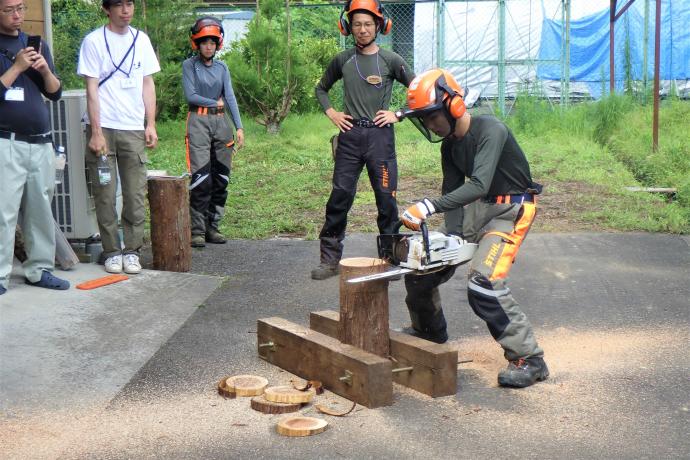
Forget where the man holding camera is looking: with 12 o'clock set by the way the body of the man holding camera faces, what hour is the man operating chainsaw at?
The man operating chainsaw is roughly at 12 o'clock from the man holding camera.

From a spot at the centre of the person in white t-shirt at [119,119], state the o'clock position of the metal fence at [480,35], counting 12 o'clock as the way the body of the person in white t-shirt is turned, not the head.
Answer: The metal fence is roughly at 7 o'clock from the person in white t-shirt.

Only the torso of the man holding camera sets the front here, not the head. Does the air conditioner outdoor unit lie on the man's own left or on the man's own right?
on the man's own left

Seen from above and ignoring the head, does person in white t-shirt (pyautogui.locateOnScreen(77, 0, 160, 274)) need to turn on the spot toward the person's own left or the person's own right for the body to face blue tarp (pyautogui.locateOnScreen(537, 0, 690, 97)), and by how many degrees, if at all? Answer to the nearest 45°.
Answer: approximately 135° to the person's own left

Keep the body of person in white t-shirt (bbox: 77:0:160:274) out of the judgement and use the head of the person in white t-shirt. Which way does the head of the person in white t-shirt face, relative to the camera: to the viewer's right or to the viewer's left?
to the viewer's right

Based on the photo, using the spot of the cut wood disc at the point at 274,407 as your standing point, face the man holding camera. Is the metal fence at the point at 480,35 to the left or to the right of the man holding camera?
right

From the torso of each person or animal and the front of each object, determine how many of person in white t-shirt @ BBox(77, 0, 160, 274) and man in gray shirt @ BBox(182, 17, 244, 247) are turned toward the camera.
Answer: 2

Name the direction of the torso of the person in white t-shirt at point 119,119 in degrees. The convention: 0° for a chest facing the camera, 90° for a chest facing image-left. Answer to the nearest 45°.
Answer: approximately 0°

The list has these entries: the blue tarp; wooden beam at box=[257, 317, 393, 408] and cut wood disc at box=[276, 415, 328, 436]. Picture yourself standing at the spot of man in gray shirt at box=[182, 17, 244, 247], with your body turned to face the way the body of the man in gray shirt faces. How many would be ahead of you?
2
